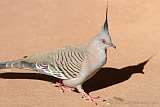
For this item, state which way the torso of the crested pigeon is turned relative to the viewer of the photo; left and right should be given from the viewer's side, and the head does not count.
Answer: facing to the right of the viewer
